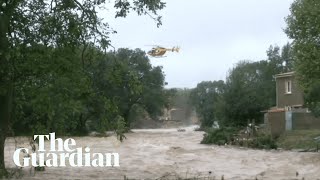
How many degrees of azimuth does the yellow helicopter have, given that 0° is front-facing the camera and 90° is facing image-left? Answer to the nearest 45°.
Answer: approximately 90°

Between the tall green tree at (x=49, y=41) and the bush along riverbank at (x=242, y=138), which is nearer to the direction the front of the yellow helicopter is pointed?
the tall green tree

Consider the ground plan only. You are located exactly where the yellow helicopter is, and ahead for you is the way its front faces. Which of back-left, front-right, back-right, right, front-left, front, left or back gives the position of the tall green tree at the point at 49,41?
left

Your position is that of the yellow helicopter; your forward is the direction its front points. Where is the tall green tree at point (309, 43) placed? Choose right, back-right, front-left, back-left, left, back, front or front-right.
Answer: back-left
